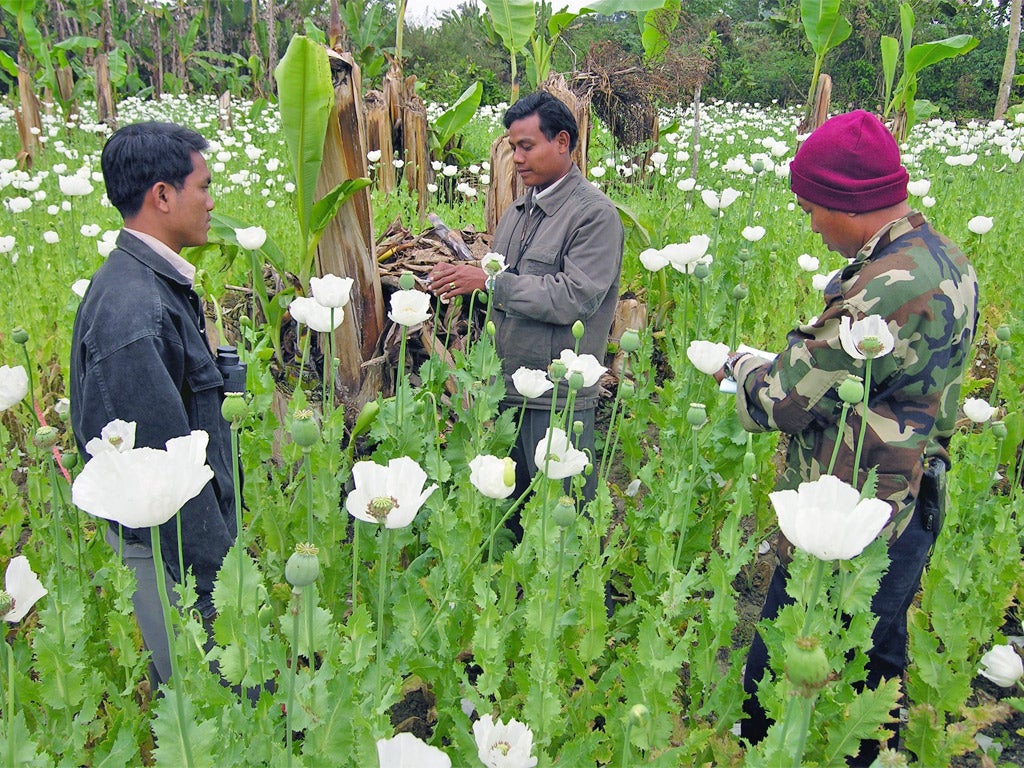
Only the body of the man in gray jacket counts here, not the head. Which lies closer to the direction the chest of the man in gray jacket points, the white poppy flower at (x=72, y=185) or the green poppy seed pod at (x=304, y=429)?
the green poppy seed pod

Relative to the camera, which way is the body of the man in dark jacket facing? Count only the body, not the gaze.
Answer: to the viewer's right

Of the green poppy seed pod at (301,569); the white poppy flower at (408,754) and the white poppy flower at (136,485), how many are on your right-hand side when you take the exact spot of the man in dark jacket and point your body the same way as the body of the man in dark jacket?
3

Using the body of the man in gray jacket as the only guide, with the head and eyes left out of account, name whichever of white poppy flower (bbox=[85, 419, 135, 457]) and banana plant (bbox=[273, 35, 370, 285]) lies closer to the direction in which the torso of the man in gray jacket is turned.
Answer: the white poppy flower

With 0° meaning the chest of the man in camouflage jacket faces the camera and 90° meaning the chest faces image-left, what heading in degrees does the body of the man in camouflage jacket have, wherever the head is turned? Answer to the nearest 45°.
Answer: approximately 90°

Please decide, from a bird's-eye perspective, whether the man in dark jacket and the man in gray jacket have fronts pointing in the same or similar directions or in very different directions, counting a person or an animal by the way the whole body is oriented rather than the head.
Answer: very different directions

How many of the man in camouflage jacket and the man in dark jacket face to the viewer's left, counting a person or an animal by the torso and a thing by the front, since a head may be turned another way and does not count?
1

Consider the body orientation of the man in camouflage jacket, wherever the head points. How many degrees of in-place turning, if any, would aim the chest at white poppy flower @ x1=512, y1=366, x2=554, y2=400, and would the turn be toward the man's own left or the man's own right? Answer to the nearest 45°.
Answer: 0° — they already face it

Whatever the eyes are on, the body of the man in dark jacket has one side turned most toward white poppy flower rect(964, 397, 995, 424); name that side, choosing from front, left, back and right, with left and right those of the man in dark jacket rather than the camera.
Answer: front

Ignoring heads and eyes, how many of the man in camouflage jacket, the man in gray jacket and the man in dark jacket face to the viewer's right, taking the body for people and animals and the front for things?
1

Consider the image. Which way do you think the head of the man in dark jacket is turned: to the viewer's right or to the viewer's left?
to the viewer's right

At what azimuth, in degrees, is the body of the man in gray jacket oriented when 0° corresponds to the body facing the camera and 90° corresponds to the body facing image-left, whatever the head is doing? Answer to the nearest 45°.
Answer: approximately 45°
